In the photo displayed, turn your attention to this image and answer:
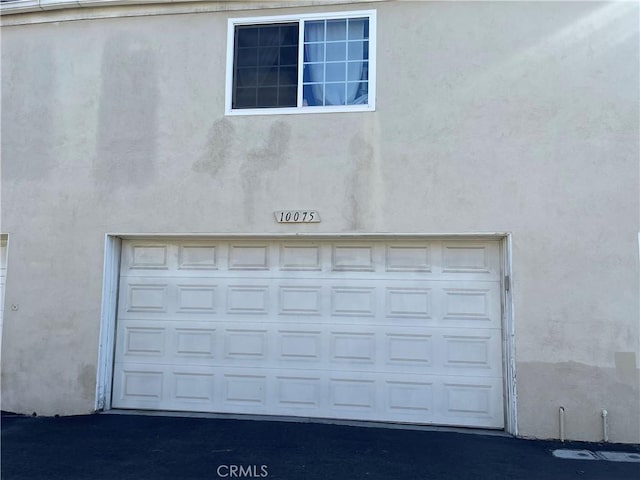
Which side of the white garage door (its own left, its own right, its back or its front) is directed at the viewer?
front
